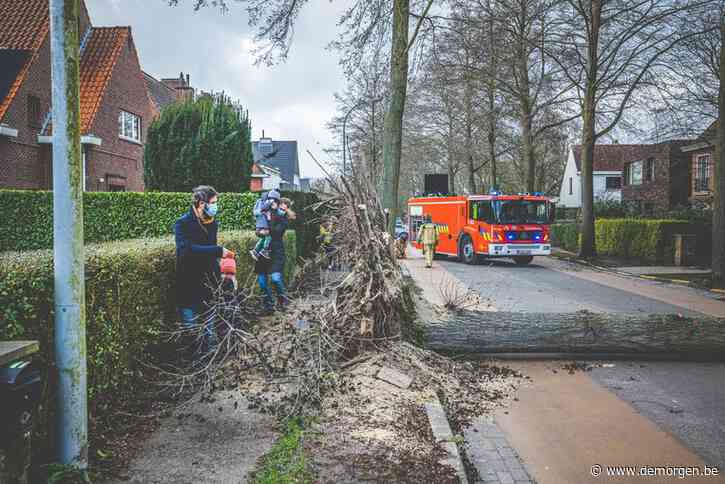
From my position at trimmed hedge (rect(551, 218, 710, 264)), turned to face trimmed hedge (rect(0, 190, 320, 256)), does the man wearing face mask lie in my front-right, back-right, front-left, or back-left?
front-left

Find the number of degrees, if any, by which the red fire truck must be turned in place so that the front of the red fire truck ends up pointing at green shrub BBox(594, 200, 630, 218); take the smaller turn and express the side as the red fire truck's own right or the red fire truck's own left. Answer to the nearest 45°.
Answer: approximately 90° to the red fire truck's own left

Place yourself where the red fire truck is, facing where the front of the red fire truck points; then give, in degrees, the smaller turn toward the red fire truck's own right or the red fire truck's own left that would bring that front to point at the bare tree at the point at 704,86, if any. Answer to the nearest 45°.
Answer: approximately 45° to the red fire truck's own left

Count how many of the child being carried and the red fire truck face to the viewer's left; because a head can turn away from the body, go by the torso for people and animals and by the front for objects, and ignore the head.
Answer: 0

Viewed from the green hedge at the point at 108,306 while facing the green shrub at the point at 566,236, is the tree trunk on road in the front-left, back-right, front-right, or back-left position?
front-right

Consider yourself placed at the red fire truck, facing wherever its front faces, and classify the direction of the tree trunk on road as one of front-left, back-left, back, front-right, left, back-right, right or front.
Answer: front-right

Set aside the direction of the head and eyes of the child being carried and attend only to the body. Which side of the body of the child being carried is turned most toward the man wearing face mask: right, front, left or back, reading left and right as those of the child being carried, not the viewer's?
right

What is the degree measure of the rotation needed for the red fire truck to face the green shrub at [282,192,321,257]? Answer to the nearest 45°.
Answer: approximately 90° to its right

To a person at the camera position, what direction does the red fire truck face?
facing the viewer and to the right of the viewer

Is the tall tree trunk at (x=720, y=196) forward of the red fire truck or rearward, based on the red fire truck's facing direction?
forward

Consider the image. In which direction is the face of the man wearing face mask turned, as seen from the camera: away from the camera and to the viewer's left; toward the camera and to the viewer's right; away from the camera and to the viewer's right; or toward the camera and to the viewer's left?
toward the camera and to the viewer's right
